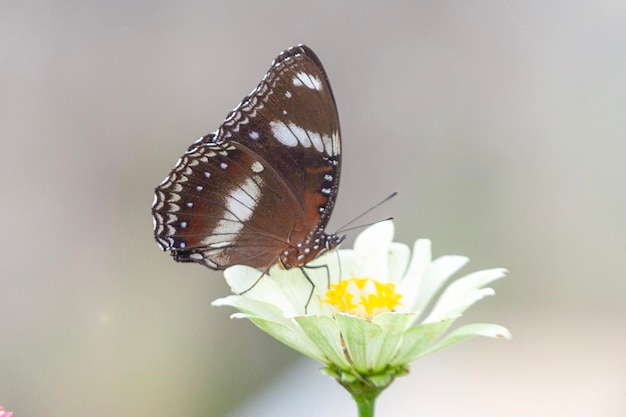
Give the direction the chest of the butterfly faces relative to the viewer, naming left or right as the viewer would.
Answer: facing to the right of the viewer
